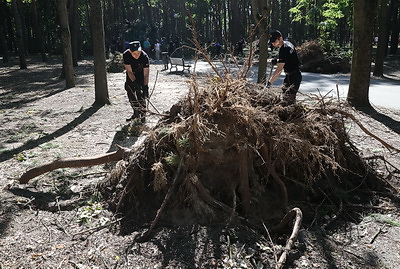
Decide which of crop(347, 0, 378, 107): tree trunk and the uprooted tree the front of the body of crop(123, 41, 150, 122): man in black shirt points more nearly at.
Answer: the uprooted tree

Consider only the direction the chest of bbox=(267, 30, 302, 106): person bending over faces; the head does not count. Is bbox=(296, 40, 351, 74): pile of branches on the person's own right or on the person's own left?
on the person's own right

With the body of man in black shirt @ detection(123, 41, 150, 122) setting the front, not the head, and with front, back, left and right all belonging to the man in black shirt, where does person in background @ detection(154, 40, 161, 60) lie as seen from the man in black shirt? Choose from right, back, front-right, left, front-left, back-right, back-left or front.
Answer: back

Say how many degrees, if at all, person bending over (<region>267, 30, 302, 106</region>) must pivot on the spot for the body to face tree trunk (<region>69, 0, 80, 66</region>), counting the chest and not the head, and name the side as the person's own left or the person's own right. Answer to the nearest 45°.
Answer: approximately 45° to the person's own right

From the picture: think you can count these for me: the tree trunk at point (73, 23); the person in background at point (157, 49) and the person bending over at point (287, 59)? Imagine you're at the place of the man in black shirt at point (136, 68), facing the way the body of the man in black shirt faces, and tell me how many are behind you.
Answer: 2

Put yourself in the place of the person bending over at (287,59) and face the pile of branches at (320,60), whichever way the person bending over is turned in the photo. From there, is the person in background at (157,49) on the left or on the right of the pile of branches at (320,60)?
left

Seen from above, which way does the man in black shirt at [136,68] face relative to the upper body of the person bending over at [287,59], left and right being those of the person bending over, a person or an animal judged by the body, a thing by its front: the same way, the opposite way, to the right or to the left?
to the left

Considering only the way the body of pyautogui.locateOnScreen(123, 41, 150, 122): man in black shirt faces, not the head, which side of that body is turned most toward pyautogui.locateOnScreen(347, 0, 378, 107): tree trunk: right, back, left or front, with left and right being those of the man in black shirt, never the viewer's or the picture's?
left

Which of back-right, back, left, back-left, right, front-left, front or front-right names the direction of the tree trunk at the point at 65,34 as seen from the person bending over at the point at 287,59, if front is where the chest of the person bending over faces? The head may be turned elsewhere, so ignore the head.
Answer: front-right

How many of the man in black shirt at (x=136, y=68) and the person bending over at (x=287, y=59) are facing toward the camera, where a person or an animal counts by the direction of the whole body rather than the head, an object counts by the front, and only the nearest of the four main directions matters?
1

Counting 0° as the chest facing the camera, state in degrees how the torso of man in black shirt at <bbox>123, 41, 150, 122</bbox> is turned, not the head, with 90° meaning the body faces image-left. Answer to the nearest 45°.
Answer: approximately 0°

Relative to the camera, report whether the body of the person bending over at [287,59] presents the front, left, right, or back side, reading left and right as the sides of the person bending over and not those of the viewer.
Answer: left
